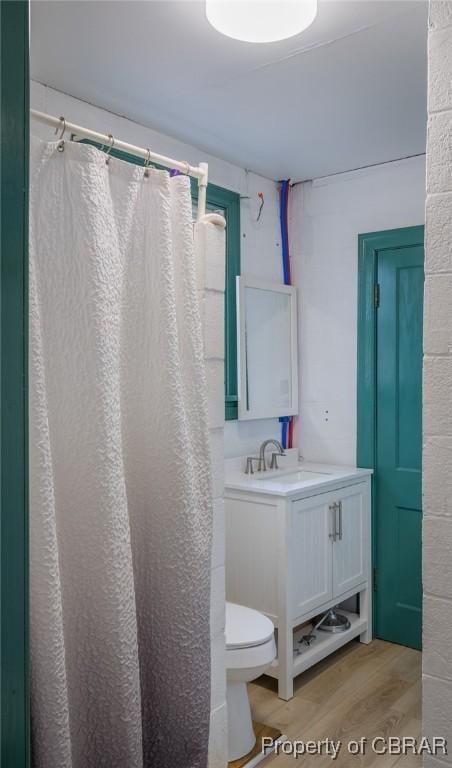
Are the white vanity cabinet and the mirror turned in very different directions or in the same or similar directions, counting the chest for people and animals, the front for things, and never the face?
same or similar directions

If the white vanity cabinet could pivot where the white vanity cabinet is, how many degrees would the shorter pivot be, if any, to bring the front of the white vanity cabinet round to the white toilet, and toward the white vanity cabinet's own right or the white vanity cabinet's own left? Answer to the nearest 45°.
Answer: approximately 45° to the white vanity cabinet's own right

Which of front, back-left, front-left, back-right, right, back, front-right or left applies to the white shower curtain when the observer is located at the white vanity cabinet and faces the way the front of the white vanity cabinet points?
front-right

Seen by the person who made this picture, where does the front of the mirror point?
facing the viewer and to the right of the viewer

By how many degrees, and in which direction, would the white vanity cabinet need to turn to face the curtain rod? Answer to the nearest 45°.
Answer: approximately 45° to its right

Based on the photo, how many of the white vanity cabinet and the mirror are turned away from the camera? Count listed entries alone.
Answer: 0

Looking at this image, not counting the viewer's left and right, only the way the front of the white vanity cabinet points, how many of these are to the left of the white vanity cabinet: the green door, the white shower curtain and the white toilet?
1

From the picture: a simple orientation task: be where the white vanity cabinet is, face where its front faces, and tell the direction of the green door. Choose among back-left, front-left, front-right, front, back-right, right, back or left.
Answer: left

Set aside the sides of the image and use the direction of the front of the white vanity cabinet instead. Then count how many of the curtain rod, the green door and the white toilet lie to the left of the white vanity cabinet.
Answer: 1

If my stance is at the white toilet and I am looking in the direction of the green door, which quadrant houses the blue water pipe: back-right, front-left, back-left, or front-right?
front-left

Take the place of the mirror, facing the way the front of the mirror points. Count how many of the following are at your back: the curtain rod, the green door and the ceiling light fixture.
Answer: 0

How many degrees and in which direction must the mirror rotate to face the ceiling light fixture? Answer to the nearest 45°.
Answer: approximately 45° to its right

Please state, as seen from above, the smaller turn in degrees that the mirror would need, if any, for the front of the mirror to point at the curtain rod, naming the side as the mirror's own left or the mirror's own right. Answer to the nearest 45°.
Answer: approximately 45° to the mirror's own right
